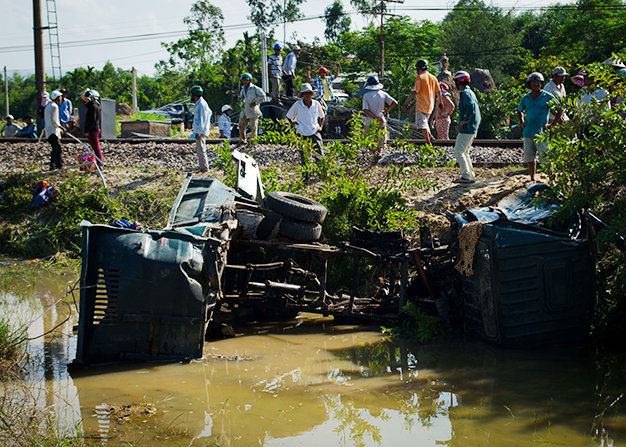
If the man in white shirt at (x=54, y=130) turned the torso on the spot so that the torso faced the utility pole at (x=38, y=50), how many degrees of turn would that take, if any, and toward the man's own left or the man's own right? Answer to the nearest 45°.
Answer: approximately 90° to the man's own left

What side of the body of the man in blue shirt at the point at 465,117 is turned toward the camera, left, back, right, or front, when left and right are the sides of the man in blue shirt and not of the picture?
left

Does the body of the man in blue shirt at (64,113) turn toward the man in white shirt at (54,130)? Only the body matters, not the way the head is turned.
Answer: no

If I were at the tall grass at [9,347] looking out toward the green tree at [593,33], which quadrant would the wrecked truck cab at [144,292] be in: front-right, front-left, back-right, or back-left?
front-right

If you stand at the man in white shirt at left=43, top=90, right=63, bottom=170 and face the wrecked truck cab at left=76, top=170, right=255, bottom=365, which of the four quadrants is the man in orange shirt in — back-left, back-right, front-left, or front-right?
front-left

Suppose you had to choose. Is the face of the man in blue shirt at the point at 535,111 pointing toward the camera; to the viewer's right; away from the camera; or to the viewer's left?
toward the camera

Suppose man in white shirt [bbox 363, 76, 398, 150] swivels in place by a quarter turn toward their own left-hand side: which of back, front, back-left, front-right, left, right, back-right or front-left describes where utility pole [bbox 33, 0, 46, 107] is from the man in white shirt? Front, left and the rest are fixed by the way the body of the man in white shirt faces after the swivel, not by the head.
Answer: front

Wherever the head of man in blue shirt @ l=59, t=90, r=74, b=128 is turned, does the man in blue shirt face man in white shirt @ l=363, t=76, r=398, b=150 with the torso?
no
